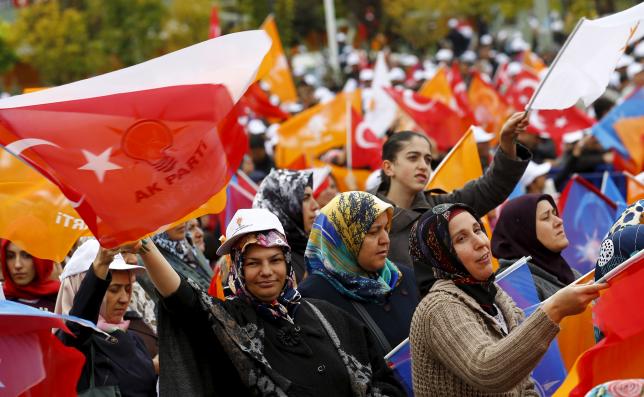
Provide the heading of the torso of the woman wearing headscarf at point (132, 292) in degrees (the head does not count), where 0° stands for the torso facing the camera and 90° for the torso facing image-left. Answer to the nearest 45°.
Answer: approximately 315°

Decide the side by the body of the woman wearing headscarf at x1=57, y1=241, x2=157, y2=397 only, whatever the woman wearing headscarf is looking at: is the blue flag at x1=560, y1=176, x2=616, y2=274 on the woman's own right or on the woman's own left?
on the woman's own left

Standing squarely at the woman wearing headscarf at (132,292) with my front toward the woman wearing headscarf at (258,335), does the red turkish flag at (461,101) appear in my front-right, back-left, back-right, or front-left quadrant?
back-left

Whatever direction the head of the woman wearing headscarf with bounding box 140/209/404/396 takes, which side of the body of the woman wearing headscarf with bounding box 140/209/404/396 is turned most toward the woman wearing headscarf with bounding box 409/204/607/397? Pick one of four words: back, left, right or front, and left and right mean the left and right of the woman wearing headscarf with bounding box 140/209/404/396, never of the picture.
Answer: left
